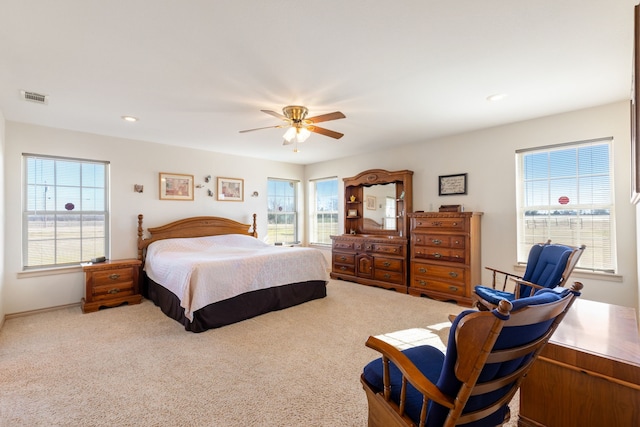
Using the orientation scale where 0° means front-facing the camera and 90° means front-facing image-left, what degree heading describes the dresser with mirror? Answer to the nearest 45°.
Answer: approximately 45°

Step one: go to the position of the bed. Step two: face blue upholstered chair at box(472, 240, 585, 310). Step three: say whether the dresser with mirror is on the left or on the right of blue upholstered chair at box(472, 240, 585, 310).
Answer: left

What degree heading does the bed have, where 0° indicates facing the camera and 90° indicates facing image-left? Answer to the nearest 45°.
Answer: approximately 315°

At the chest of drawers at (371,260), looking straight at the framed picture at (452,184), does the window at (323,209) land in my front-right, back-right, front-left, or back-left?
back-left

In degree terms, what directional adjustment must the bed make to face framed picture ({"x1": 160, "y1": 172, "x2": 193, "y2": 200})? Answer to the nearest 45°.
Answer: approximately 180°

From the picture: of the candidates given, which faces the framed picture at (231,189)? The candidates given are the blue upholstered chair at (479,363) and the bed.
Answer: the blue upholstered chair

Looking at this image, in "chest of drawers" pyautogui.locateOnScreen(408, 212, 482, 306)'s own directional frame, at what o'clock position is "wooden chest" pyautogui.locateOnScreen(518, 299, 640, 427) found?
The wooden chest is roughly at 10 o'clock from the chest of drawers.

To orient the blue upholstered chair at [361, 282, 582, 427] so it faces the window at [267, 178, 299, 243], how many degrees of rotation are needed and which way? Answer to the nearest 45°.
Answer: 0° — it already faces it

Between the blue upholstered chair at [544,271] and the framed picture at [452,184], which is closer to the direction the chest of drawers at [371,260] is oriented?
the blue upholstered chair

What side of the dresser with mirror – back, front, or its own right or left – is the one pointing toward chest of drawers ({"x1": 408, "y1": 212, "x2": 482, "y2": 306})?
left

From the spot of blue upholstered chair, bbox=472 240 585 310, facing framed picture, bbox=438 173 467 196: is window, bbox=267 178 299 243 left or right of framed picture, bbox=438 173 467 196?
left

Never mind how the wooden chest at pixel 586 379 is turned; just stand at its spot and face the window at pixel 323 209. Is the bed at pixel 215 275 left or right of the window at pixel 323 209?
left

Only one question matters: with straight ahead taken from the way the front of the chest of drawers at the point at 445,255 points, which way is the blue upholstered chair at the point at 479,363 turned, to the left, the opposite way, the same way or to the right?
to the right
